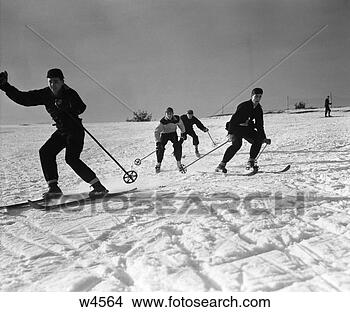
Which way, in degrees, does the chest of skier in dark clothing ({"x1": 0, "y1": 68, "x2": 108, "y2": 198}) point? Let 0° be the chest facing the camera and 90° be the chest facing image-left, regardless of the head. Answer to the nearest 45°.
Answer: approximately 45°

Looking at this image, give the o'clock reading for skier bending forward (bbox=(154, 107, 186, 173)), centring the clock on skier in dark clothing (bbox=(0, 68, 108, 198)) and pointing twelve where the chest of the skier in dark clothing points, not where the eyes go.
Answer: The skier bending forward is roughly at 6 o'clock from the skier in dark clothing.

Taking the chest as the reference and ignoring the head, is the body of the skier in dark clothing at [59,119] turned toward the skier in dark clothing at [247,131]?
no

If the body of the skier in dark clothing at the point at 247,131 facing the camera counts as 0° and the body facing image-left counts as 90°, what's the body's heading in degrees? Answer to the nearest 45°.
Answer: approximately 315°

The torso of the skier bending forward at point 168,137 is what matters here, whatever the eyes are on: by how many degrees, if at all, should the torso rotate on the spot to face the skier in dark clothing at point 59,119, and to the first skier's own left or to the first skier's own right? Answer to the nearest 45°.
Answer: approximately 45° to the first skier's own right

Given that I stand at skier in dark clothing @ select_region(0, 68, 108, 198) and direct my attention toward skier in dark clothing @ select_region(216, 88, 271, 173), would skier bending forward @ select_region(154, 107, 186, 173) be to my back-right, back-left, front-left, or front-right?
front-left

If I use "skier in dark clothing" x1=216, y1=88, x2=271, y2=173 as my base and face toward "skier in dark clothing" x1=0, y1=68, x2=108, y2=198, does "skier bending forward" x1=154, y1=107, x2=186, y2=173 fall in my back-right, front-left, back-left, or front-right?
front-right

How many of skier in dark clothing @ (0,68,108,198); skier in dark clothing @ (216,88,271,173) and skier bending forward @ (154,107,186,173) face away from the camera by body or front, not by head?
0

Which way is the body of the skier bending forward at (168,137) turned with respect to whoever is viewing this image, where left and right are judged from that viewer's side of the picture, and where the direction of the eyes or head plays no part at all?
facing the viewer

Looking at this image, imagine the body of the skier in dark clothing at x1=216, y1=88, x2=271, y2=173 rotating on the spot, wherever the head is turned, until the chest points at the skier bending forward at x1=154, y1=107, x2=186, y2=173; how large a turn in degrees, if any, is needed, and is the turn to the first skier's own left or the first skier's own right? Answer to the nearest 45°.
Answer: approximately 135° to the first skier's own right

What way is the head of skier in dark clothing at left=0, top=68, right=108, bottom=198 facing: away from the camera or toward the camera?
toward the camera

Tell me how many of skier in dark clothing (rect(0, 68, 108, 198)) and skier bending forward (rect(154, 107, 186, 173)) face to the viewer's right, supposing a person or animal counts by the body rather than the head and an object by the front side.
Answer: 0

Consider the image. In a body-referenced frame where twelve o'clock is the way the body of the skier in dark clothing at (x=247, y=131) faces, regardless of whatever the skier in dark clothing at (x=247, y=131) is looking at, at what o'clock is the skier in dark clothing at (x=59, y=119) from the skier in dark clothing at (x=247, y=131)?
the skier in dark clothing at (x=59, y=119) is roughly at 3 o'clock from the skier in dark clothing at (x=247, y=131).
